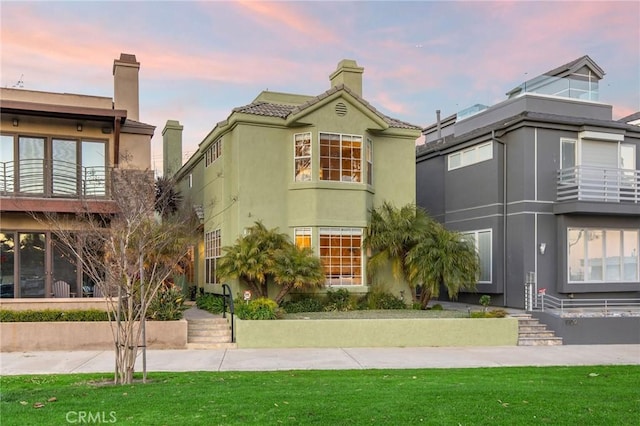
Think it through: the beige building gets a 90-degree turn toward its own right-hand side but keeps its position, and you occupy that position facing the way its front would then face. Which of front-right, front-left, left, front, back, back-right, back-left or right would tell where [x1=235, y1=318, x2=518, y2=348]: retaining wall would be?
back-left

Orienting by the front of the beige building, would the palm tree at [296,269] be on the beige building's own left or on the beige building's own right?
on the beige building's own left

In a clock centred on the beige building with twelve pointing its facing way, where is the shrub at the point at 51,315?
The shrub is roughly at 12 o'clock from the beige building.

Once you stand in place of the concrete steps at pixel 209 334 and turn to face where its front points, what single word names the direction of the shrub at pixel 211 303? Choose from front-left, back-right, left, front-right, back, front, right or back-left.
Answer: back

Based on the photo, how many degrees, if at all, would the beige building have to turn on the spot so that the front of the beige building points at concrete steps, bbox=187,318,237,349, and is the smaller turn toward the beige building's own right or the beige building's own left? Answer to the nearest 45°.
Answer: approximately 45° to the beige building's own left

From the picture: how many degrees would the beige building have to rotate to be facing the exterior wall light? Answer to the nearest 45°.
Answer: approximately 90° to its left

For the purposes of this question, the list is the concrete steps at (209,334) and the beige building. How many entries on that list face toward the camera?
2

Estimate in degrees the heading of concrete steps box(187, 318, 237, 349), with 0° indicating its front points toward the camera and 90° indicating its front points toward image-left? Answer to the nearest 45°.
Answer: approximately 0°
